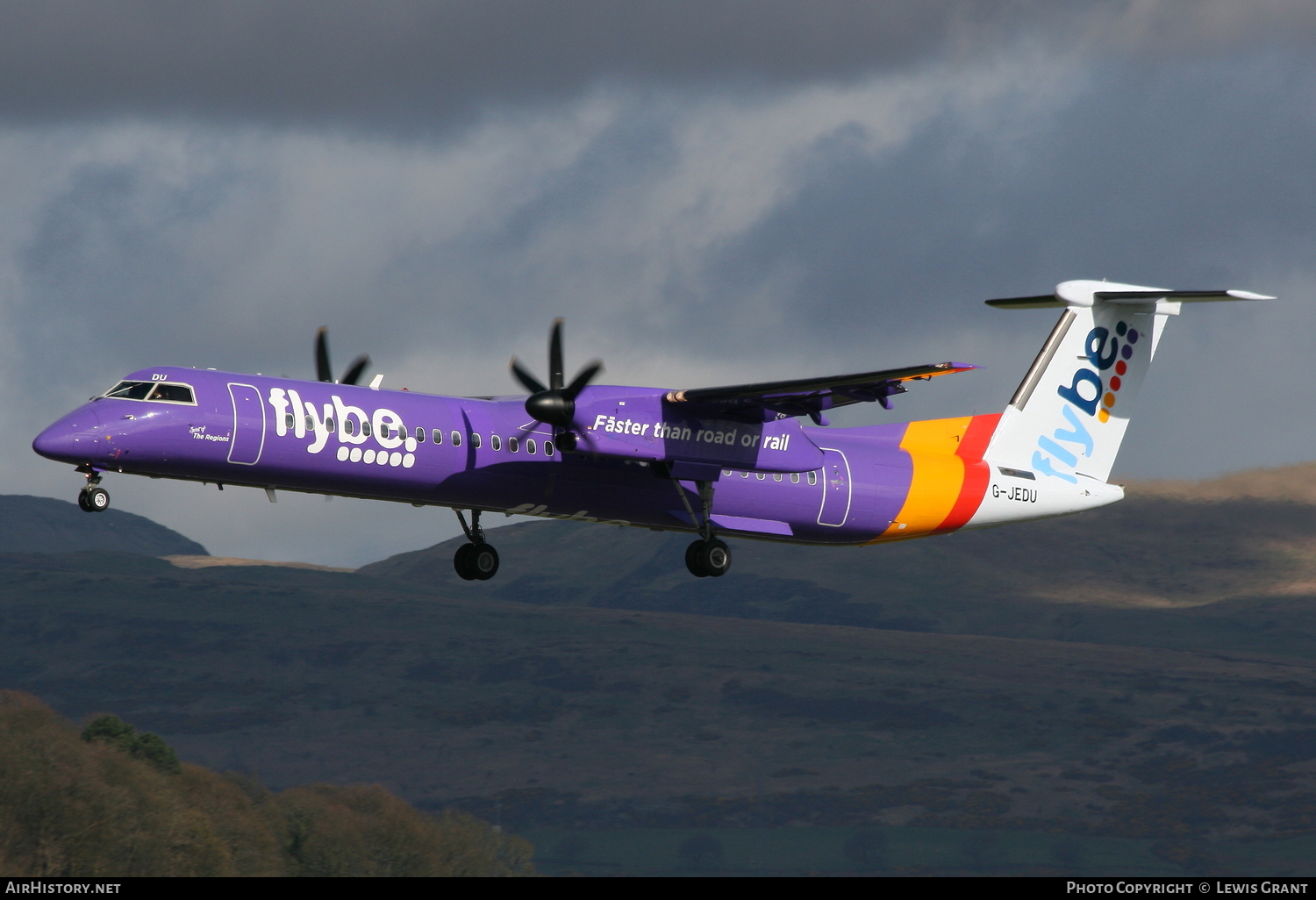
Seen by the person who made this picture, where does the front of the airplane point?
facing the viewer and to the left of the viewer
